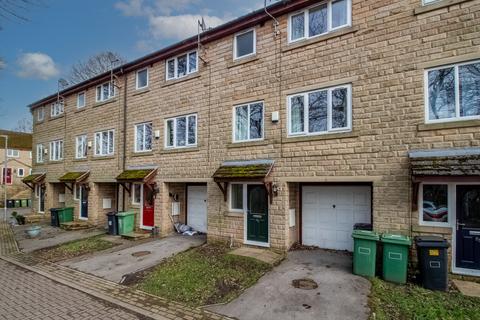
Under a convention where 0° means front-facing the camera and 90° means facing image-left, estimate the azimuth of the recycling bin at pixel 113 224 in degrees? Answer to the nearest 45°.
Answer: approximately 45°

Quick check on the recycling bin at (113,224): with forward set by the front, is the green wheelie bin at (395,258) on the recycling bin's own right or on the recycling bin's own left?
on the recycling bin's own left

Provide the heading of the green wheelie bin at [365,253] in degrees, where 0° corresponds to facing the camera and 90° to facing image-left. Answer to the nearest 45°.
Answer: approximately 0°

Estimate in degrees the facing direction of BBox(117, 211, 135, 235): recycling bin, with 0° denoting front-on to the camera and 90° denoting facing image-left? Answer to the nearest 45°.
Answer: approximately 45°

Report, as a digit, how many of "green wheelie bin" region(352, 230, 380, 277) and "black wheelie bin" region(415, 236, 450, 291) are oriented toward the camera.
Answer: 2

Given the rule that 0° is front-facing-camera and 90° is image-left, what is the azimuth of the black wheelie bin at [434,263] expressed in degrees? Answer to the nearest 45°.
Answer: approximately 0°

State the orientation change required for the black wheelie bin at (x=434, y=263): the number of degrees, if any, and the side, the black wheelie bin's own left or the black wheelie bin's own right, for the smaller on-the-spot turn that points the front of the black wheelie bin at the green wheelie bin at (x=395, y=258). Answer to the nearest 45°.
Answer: approximately 90° to the black wheelie bin's own right
